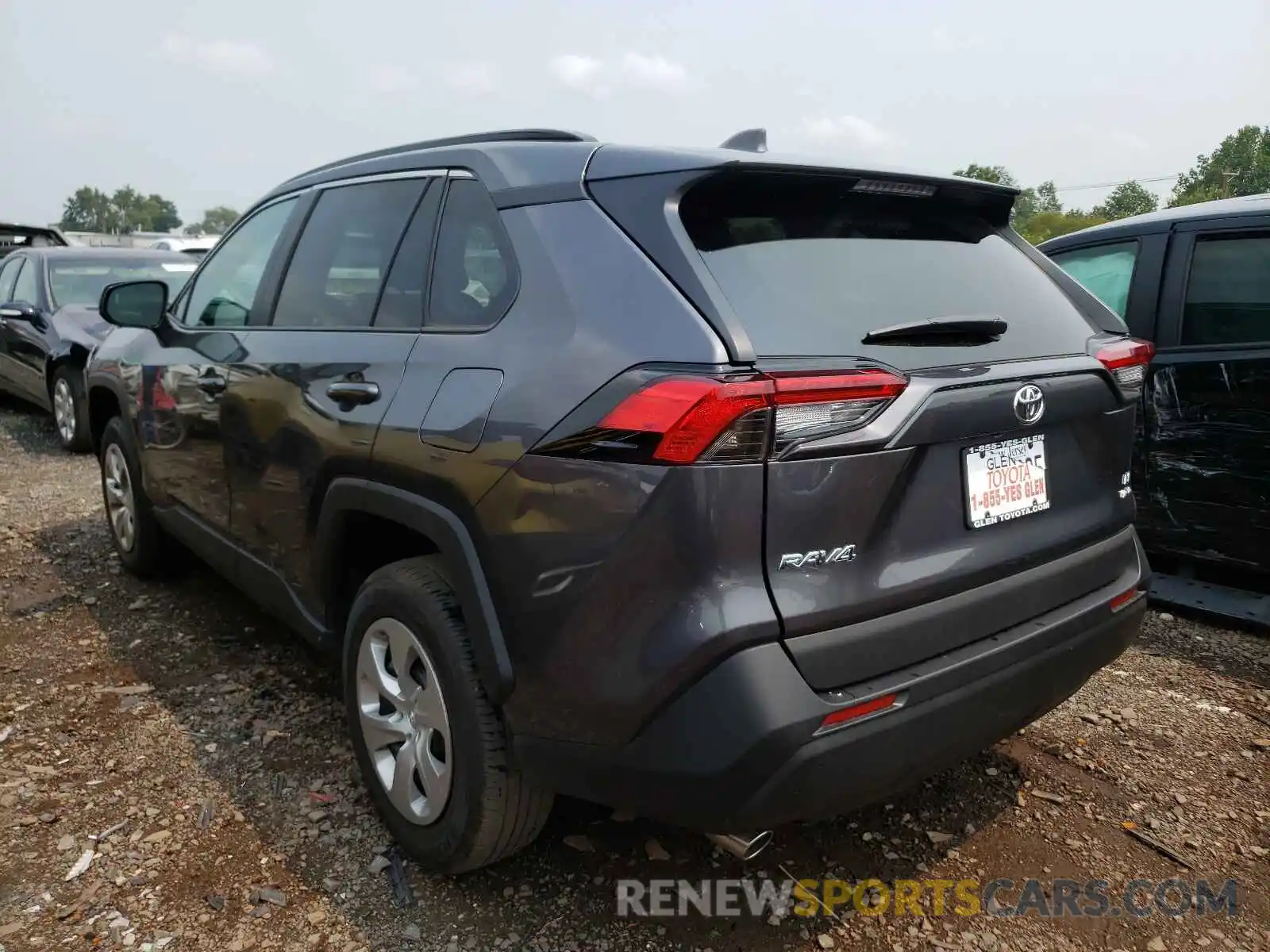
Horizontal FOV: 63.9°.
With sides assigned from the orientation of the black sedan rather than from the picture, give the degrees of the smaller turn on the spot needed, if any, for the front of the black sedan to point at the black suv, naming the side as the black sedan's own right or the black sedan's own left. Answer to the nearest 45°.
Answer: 0° — it already faces it

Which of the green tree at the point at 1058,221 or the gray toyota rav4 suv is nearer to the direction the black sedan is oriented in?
the gray toyota rav4 suv

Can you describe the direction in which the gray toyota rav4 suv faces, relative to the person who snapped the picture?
facing away from the viewer and to the left of the viewer

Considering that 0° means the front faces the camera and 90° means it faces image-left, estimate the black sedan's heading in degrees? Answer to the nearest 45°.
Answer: approximately 315°

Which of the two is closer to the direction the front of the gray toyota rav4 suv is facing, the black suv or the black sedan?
the black sedan

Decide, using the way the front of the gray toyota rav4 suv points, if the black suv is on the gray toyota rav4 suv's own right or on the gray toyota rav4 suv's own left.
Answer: on the gray toyota rav4 suv's own right

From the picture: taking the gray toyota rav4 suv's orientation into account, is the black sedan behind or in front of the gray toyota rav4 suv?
in front

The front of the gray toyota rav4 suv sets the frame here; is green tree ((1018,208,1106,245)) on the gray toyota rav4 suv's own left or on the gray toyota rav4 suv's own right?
on the gray toyota rav4 suv's own right

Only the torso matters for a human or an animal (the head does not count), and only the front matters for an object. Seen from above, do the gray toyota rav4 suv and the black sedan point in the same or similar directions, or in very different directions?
very different directions
